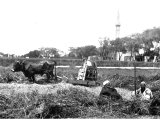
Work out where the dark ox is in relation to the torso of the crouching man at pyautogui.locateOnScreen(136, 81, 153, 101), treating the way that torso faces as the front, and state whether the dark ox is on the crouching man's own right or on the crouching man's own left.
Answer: on the crouching man's own right

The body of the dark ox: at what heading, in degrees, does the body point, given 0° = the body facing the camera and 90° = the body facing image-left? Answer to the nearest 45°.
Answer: approximately 90°

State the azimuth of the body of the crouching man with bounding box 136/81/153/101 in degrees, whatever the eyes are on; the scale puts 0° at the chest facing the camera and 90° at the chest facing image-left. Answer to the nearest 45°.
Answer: approximately 45°

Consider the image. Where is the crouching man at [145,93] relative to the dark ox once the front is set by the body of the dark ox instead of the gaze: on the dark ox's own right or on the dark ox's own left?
on the dark ox's own left
